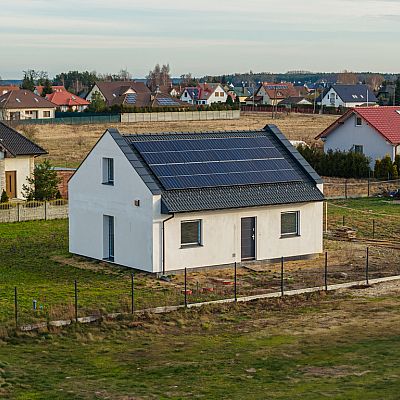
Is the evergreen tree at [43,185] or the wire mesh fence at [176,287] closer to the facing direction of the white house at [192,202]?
the wire mesh fence

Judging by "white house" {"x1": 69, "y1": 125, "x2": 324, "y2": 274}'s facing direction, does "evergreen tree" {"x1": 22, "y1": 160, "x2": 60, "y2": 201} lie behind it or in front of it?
behind

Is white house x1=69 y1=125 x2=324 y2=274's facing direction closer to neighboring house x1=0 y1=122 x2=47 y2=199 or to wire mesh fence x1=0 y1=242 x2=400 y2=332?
the wire mesh fence

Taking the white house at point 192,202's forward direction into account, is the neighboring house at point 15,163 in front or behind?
behind

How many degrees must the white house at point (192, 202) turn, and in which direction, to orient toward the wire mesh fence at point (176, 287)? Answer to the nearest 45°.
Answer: approximately 45° to its right

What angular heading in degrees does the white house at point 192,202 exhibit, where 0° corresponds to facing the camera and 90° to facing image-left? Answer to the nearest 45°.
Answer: approximately 315°
